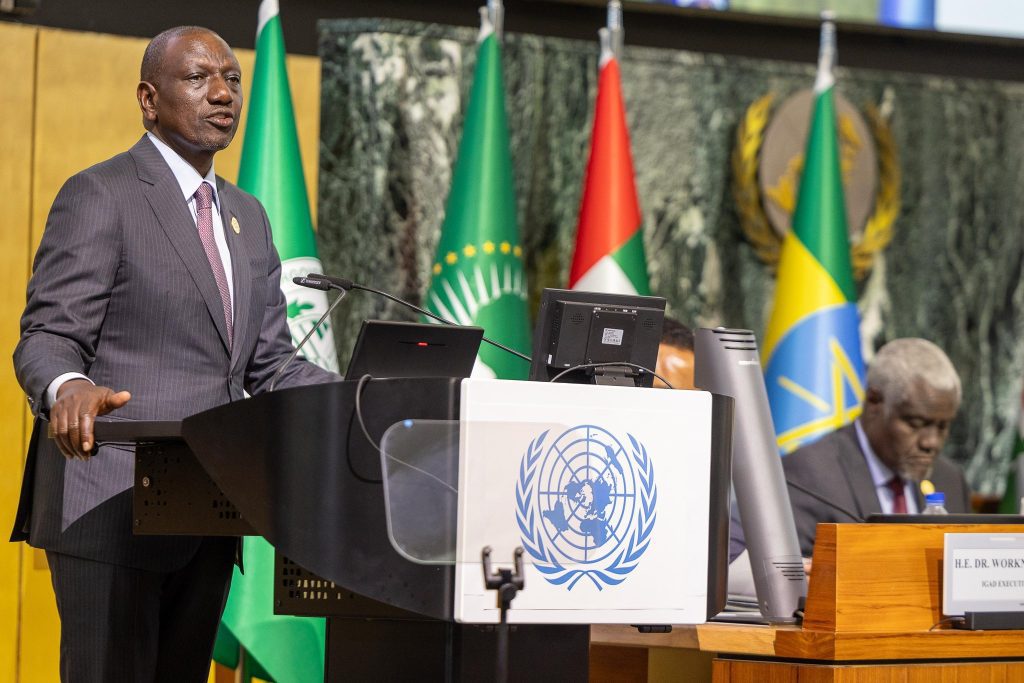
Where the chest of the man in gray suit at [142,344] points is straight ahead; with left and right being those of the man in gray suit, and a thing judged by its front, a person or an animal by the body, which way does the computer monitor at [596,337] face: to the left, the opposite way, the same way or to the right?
the opposite way

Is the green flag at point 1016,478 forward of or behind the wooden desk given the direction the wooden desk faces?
behind

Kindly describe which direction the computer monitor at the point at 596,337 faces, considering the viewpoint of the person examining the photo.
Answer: facing away from the viewer and to the left of the viewer

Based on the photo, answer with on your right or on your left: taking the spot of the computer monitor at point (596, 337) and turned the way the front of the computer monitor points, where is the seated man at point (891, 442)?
on your right

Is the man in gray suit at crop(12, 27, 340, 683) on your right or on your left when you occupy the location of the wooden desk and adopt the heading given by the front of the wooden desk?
on your right

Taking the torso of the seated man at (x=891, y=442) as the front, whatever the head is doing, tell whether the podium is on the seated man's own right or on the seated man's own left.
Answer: on the seated man's own right
